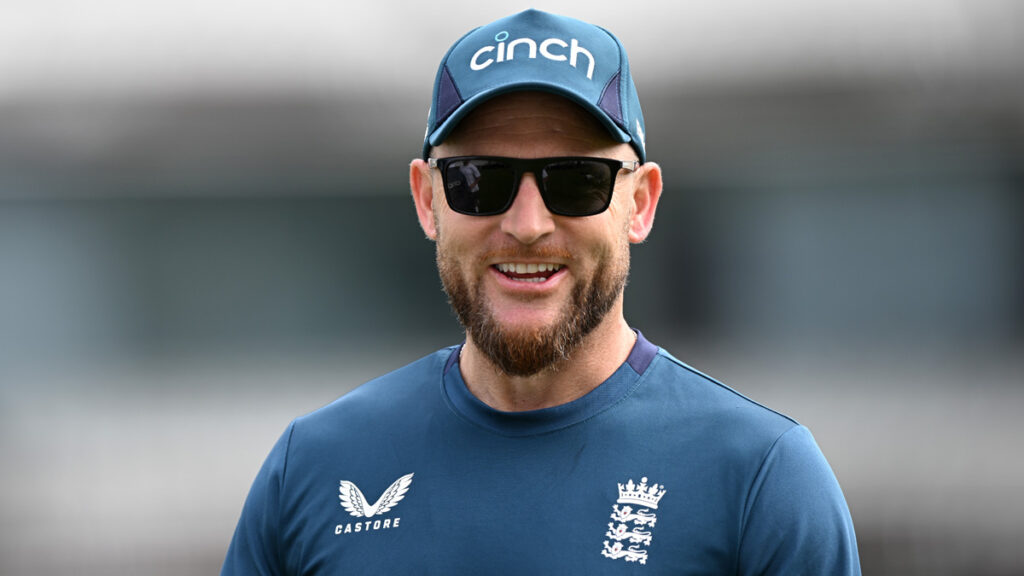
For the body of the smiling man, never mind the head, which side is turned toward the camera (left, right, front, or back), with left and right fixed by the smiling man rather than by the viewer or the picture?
front

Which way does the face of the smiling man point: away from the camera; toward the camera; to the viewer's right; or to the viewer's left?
toward the camera
